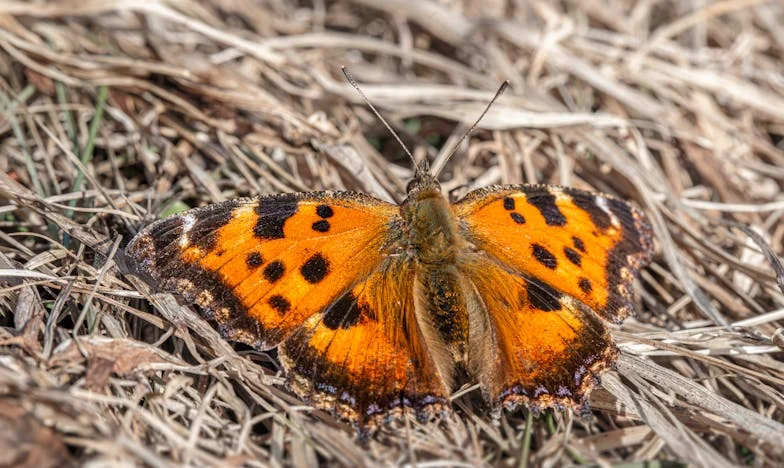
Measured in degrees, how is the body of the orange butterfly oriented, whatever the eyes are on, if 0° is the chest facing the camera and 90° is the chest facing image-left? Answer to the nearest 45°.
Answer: approximately 180°
